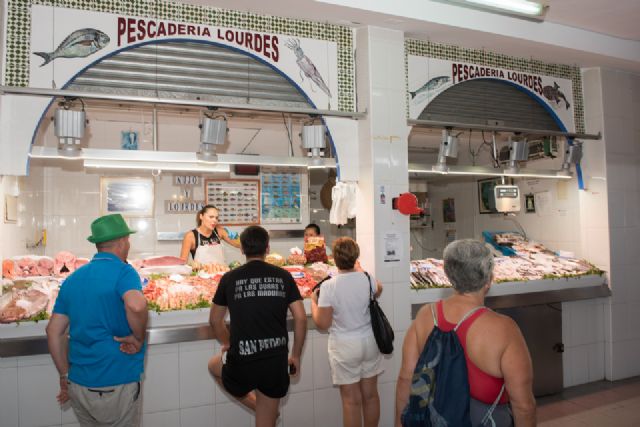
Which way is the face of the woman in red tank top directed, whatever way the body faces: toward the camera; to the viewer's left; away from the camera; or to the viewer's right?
away from the camera

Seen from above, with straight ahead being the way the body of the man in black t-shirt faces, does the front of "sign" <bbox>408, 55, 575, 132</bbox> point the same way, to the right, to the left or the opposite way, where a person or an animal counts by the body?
the opposite way

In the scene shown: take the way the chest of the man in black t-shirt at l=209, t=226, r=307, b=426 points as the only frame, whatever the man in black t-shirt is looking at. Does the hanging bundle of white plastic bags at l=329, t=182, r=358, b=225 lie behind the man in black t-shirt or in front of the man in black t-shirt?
in front

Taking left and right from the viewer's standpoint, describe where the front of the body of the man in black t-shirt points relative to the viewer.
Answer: facing away from the viewer

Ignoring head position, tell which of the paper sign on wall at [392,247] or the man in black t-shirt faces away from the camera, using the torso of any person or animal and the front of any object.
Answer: the man in black t-shirt

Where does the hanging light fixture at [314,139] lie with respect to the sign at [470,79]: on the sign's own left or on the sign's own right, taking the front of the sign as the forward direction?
on the sign's own right

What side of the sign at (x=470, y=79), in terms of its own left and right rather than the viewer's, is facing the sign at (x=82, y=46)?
right

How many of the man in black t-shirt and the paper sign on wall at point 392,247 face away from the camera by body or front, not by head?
1

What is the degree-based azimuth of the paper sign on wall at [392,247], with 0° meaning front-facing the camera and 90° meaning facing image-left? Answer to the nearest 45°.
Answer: approximately 0°

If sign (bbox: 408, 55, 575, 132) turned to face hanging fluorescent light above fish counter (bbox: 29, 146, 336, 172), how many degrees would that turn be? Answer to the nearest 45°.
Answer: approximately 90° to its right

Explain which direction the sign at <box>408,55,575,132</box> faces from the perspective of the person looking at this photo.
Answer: facing the viewer and to the right of the viewer

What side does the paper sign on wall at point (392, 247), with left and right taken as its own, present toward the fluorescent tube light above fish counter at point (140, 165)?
right

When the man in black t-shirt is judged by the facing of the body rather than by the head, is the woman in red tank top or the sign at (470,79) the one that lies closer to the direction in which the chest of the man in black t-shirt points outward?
the sign

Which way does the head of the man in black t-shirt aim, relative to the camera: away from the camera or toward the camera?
away from the camera

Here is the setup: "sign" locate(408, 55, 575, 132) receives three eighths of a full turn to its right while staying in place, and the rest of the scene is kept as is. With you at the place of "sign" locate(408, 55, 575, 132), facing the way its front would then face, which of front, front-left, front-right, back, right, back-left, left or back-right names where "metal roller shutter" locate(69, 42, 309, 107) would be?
front-left
